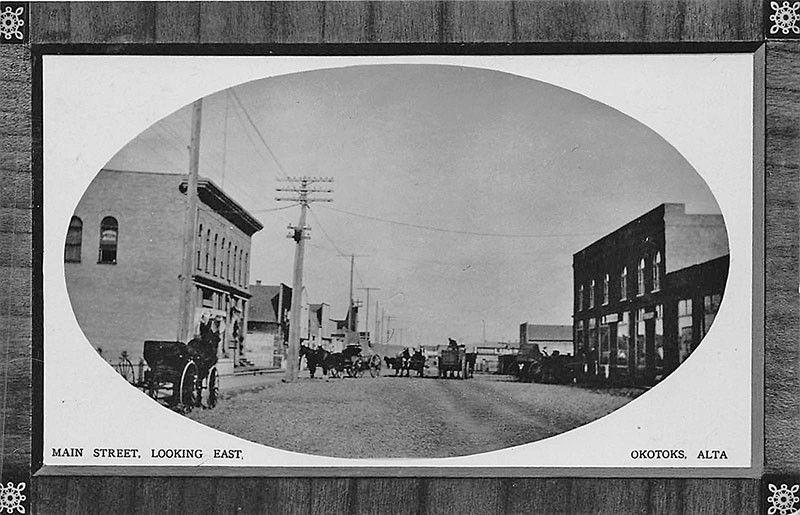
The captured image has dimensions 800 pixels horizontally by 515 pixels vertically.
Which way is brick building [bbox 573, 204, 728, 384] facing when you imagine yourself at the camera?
facing the viewer and to the left of the viewer
